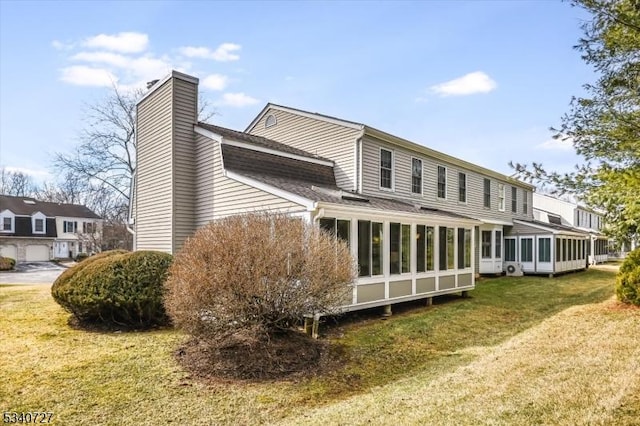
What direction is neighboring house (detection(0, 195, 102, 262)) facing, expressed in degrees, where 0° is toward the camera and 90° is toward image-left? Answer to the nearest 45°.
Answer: approximately 315°
